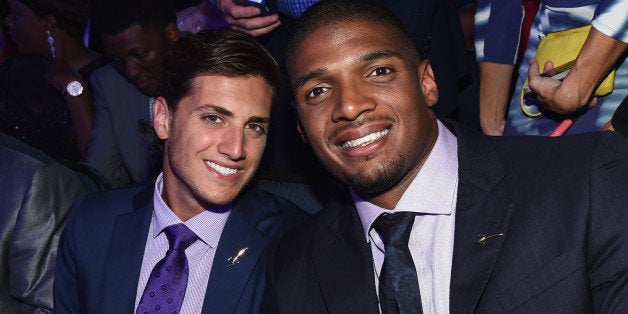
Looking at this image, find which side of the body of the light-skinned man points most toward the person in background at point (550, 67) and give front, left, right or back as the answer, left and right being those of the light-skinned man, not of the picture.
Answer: left

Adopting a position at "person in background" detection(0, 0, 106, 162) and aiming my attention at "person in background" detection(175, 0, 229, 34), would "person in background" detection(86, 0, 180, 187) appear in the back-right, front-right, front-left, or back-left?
front-right

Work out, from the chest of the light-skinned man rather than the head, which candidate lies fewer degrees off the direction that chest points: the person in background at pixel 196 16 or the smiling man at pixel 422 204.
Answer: the smiling man

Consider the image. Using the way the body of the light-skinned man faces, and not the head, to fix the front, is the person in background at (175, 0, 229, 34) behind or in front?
behind

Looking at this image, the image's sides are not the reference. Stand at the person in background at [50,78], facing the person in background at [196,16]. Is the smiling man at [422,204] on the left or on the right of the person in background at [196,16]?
right

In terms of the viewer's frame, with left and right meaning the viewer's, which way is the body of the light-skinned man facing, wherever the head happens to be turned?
facing the viewer

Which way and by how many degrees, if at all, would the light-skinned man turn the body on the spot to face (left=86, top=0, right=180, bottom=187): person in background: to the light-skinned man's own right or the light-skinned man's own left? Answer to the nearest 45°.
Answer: approximately 180°

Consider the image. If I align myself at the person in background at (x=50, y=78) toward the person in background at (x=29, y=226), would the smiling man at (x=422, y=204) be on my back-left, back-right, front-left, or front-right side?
front-left

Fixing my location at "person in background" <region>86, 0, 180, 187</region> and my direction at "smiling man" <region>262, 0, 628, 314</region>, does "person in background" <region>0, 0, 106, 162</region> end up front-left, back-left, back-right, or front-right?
back-right

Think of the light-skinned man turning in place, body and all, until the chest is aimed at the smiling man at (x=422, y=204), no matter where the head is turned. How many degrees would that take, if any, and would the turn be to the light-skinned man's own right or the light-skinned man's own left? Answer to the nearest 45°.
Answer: approximately 45° to the light-skinned man's own left

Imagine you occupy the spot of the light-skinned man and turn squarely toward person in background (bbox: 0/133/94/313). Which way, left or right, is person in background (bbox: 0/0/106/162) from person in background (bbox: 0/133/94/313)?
right

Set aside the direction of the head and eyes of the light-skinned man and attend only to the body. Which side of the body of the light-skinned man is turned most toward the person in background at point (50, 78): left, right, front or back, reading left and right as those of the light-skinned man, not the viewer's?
back

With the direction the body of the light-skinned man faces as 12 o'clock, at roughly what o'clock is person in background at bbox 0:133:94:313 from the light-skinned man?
The person in background is roughly at 4 o'clock from the light-skinned man.
